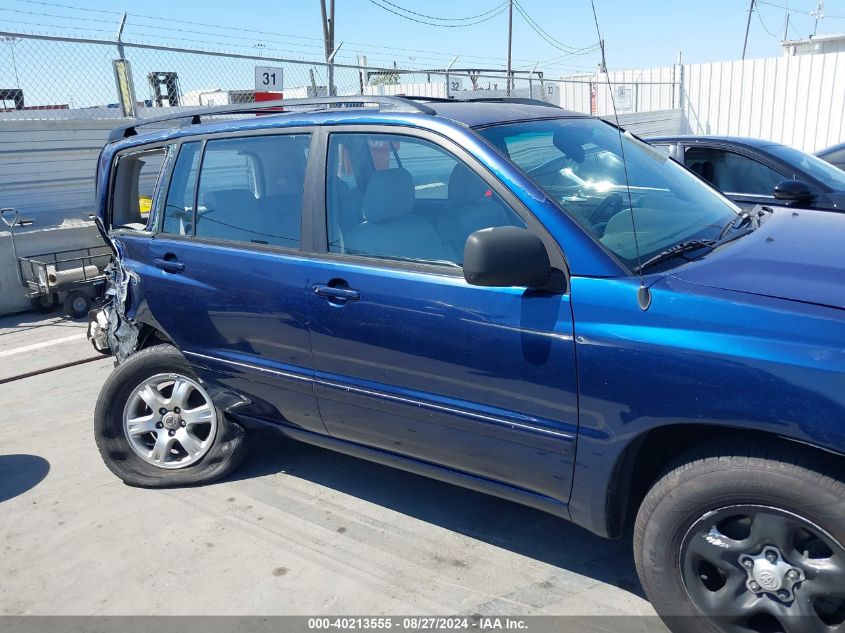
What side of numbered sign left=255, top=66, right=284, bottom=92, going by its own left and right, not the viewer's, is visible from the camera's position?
front

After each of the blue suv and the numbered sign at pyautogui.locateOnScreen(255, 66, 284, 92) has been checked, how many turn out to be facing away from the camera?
0

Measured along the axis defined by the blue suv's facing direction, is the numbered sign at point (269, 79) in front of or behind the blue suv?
behind

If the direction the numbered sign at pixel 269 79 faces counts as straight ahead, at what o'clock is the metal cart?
The metal cart is roughly at 1 o'clock from the numbered sign.

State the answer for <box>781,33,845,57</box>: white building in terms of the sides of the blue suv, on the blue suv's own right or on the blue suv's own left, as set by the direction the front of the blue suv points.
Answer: on the blue suv's own left

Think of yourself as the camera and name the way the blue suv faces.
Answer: facing the viewer and to the right of the viewer

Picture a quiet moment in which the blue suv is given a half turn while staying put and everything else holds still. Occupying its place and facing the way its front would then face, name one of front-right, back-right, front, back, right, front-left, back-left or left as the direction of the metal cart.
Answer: front

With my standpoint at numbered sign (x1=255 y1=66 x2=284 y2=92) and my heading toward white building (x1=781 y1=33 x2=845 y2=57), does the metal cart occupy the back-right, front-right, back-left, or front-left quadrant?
back-right

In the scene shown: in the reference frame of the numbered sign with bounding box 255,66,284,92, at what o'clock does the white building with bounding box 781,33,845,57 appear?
The white building is roughly at 8 o'clock from the numbered sign.

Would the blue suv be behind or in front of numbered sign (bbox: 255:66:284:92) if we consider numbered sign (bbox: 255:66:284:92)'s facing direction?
in front
